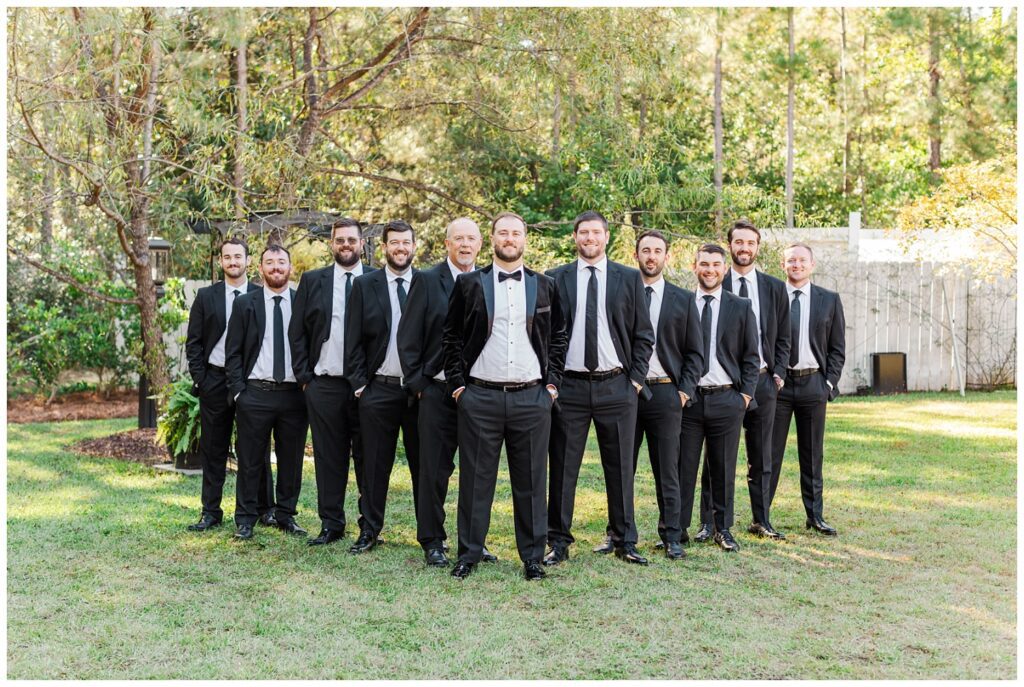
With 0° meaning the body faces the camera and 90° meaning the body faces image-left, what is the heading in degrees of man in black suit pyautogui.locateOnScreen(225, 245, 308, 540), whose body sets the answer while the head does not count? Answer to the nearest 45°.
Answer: approximately 0°

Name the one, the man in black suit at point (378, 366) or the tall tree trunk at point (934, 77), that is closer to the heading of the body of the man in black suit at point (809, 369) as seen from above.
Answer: the man in black suit

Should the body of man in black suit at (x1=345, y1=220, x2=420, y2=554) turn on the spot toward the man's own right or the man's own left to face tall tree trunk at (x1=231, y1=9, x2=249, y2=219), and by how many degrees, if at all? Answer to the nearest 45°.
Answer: approximately 180°

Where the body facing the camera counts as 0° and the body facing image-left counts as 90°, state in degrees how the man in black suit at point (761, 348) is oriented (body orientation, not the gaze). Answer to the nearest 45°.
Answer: approximately 0°

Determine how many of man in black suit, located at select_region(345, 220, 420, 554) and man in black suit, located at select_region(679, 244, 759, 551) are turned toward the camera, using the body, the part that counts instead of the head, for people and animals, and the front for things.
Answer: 2

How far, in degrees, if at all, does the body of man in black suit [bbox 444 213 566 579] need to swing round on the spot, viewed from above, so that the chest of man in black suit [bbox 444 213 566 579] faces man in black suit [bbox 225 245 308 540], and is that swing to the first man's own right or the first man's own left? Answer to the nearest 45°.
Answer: approximately 135° to the first man's own right

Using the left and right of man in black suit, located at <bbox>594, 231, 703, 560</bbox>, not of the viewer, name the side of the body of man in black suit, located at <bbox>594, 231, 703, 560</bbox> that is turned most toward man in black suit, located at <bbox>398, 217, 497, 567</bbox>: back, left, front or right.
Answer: right

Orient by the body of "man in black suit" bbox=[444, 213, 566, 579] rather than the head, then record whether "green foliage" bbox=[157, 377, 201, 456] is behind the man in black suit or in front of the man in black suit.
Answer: behind
